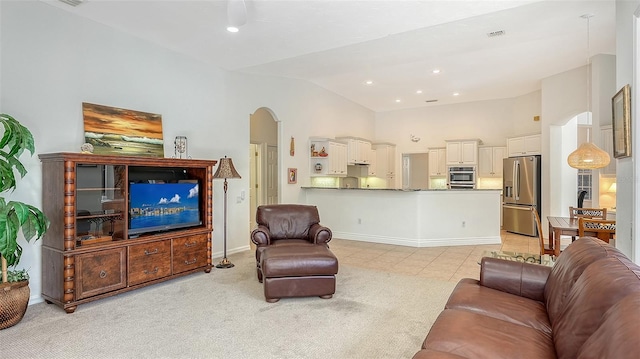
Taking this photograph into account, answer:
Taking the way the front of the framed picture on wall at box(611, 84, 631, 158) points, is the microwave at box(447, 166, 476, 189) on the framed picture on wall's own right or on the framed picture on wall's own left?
on the framed picture on wall's own right

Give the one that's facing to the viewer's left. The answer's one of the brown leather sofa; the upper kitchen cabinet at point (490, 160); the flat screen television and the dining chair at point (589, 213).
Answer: the brown leather sofa

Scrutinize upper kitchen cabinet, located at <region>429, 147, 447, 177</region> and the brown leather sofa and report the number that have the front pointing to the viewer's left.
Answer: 1

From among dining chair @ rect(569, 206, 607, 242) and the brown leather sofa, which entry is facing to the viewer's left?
the brown leather sofa

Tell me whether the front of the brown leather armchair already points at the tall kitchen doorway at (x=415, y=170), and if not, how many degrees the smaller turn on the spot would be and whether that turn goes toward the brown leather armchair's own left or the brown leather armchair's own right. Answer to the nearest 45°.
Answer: approximately 135° to the brown leather armchair's own left

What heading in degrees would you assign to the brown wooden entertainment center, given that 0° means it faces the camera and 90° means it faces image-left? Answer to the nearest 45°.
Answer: approximately 315°

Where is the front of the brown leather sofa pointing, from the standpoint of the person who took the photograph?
facing to the left of the viewer

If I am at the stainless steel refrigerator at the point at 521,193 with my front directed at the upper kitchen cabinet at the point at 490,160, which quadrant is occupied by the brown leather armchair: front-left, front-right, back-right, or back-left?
back-left

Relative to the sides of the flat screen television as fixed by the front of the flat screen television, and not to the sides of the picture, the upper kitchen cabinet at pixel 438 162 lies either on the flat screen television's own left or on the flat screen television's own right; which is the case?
on the flat screen television's own left

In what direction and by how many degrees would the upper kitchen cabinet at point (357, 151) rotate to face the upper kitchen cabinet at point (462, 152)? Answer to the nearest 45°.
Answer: approximately 45° to its left

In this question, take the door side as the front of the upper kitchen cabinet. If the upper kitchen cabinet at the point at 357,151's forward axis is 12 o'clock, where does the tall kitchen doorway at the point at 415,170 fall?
The tall kitchen doorway is roughly at 9 o'clock from the upper kitchen cabinet.

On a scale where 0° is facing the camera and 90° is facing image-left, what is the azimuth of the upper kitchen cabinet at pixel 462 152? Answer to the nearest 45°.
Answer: approximately 0°
